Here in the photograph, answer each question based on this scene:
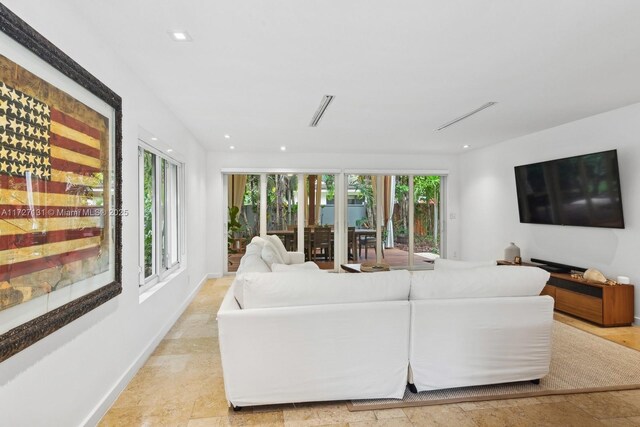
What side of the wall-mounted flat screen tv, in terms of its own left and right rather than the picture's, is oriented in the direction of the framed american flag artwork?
front

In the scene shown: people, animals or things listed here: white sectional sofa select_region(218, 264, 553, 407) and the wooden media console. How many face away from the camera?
1

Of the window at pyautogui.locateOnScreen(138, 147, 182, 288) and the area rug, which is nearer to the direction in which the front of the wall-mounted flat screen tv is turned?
the window

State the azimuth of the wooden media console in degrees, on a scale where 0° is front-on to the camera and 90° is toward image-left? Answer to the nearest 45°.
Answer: approximately 45°

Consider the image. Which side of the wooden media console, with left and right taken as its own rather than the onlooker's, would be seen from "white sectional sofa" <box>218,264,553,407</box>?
front

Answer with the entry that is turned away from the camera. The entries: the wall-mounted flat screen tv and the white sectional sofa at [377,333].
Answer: the white sectional sofa

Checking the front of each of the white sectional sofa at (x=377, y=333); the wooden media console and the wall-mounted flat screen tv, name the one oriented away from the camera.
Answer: the white sectional sofa

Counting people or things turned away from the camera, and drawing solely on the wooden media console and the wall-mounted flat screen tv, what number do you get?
0

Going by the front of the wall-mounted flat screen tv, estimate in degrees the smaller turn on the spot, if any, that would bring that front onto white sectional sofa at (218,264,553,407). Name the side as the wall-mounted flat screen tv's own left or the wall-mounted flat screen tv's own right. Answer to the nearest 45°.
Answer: approximately 45° to the wall-mounted flat screen tv's own left

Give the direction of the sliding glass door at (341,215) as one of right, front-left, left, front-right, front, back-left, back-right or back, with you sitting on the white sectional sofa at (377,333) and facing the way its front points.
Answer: front

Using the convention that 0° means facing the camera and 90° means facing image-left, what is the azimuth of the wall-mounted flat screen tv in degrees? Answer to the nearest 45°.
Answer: approximately 45°

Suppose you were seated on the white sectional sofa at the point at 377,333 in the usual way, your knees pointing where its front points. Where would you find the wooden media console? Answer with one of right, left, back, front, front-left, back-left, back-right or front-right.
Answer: front-right

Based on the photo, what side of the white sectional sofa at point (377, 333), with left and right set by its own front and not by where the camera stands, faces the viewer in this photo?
back

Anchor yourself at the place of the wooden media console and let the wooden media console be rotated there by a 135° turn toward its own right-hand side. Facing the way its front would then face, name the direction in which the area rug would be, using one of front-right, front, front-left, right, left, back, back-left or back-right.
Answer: back

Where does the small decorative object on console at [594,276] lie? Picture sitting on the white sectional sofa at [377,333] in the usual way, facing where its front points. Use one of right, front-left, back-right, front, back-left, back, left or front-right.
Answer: front-right

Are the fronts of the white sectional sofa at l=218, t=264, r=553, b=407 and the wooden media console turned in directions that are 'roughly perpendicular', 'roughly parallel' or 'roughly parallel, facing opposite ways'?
roughly perpendicular

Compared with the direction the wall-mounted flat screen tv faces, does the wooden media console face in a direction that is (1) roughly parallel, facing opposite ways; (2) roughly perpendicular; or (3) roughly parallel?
roughly parallel

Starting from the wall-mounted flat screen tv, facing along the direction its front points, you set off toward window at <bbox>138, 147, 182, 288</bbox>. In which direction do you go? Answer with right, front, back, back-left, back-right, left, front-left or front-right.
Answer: front

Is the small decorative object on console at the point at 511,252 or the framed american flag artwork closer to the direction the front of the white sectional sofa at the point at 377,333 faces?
the small decorative object on console

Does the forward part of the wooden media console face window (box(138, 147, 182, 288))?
yes

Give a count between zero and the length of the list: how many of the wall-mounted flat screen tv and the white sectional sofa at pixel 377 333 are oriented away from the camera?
1
